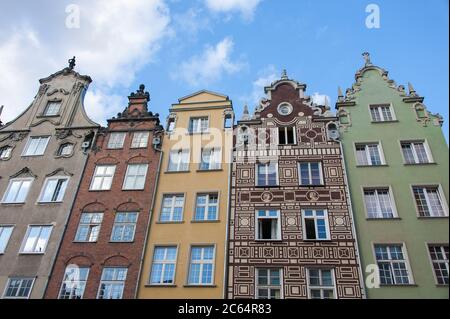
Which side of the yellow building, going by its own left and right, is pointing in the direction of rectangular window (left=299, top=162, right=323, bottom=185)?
left

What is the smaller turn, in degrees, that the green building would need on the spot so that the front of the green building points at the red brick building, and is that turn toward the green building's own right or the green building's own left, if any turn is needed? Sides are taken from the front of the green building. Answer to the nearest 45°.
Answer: approximately 90° to the green building's own right

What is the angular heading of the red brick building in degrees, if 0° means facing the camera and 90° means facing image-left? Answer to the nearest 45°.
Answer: approximately 0°

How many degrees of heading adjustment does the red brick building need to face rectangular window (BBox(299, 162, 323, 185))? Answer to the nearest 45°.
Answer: approximately 45° to its left

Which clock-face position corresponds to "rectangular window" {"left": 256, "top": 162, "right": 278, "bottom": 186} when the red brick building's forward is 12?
The rectangular window is roughly at 10 o'clock from the red brick building.

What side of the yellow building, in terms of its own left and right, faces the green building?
left

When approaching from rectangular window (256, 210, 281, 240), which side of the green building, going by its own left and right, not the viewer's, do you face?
right
